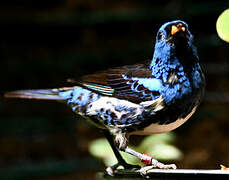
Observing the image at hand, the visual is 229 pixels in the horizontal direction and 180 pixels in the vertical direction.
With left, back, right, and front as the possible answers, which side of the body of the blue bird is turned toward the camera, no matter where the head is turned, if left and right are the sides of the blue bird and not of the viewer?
right
